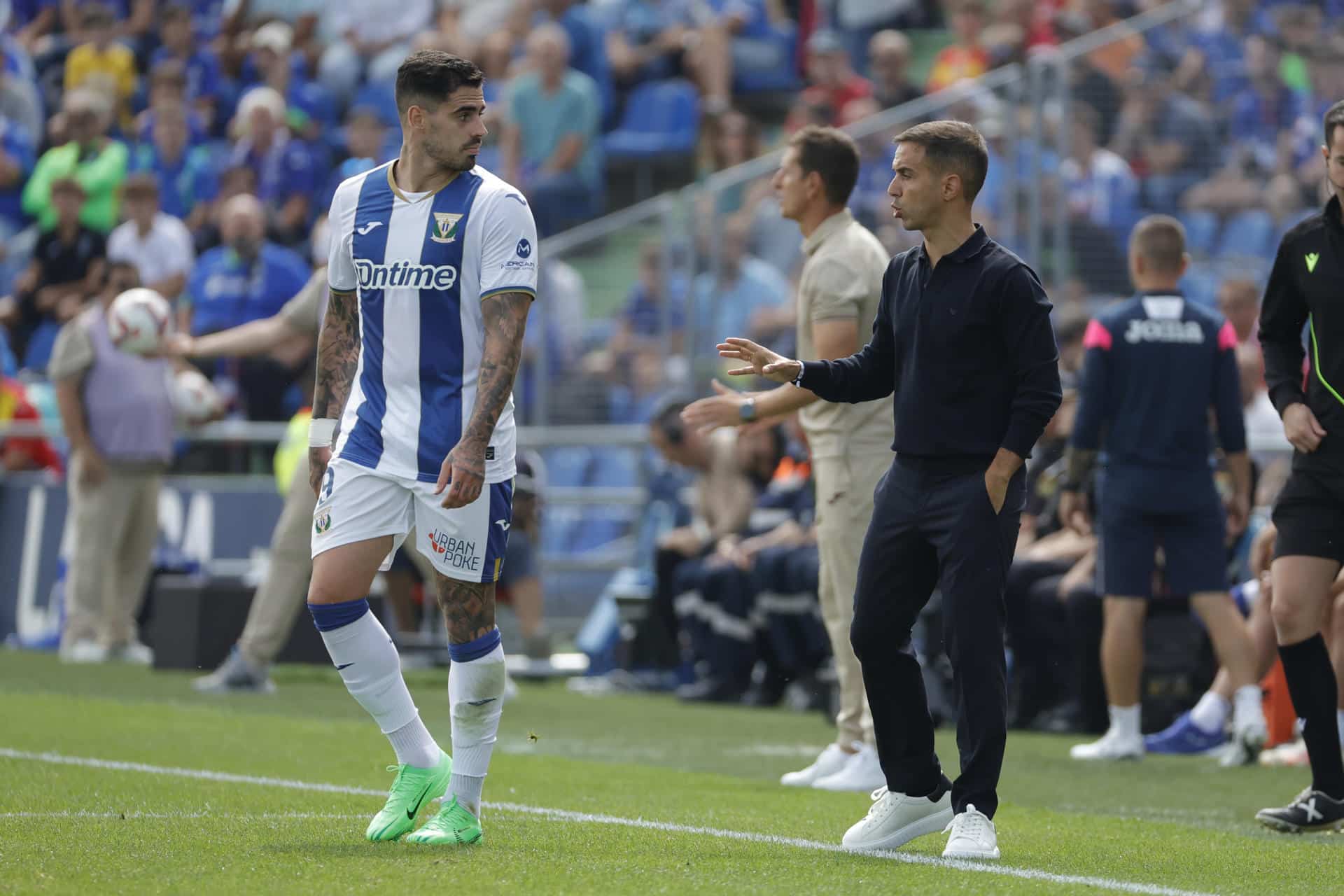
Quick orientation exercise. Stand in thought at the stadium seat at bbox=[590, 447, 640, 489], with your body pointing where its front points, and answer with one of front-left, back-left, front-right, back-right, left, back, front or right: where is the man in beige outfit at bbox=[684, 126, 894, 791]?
front

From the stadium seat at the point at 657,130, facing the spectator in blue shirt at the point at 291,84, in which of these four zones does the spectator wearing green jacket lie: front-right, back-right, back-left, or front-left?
front-left

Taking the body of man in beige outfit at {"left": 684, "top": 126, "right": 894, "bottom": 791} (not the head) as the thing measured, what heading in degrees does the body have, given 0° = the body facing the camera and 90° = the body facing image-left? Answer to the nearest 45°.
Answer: approximately 90°

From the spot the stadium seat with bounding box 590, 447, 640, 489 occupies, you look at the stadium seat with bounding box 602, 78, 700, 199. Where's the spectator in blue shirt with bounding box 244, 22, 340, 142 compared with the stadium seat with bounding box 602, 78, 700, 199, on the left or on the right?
left

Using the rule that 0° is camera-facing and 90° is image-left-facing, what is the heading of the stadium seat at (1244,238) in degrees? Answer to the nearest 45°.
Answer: approximately 45°

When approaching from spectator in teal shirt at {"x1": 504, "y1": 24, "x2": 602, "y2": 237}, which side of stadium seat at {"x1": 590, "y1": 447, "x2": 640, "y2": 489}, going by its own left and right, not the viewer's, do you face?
back

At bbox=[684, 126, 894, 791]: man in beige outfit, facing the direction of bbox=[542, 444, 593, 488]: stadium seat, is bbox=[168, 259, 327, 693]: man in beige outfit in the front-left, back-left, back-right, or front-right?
front-left

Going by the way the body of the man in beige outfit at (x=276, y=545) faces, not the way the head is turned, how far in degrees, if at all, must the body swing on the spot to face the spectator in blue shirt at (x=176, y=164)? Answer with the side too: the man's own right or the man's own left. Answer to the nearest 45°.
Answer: approximately 90° to the man's own right

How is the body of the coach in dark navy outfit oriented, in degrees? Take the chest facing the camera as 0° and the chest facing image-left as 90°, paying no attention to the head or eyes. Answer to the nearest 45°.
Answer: approximately 45°

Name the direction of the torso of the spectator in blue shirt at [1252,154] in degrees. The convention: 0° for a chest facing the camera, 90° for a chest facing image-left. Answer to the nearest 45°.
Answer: approximately 45°

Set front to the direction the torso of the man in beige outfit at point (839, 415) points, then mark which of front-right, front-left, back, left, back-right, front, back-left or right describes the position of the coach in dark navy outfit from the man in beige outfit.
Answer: left

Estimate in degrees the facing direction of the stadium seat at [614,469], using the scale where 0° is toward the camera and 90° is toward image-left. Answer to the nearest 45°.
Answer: approximately 0°

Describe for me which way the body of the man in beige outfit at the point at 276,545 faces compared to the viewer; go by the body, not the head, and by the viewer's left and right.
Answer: facing to the left of the viewer

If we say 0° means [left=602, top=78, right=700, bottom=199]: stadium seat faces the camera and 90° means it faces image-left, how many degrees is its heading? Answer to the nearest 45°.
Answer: approximately 45°

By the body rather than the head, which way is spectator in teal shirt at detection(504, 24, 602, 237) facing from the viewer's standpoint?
toward the camera

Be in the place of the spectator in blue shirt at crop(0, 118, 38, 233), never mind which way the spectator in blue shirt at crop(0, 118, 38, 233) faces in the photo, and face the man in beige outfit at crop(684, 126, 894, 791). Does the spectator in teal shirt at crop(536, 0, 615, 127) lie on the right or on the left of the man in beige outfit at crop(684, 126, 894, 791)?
left
